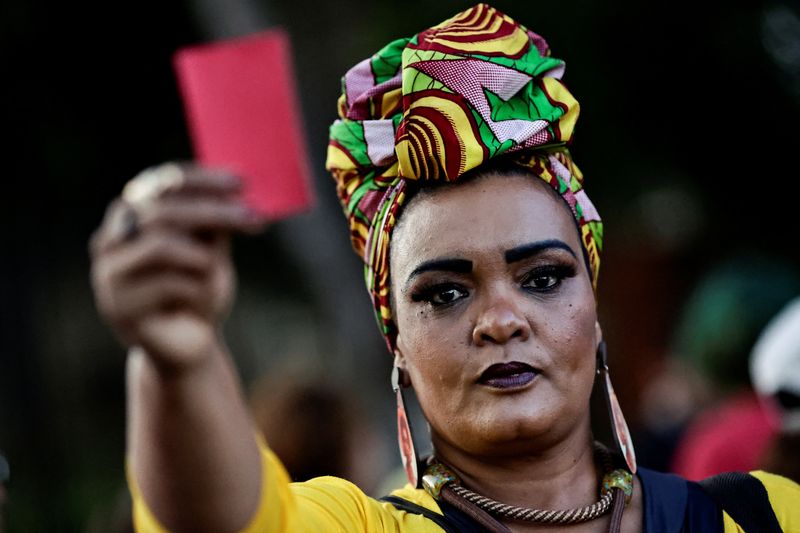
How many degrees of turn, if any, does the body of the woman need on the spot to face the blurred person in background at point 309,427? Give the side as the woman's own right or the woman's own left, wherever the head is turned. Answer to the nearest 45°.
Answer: approximately 180°

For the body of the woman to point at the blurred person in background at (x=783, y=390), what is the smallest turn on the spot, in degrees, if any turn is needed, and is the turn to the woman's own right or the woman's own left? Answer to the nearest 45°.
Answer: approximately 135° to the woman's own left

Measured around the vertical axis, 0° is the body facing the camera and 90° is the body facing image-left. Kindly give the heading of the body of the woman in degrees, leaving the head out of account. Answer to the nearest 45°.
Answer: approximately 0°

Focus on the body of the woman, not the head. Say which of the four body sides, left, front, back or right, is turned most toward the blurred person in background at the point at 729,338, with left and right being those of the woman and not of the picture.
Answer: back
